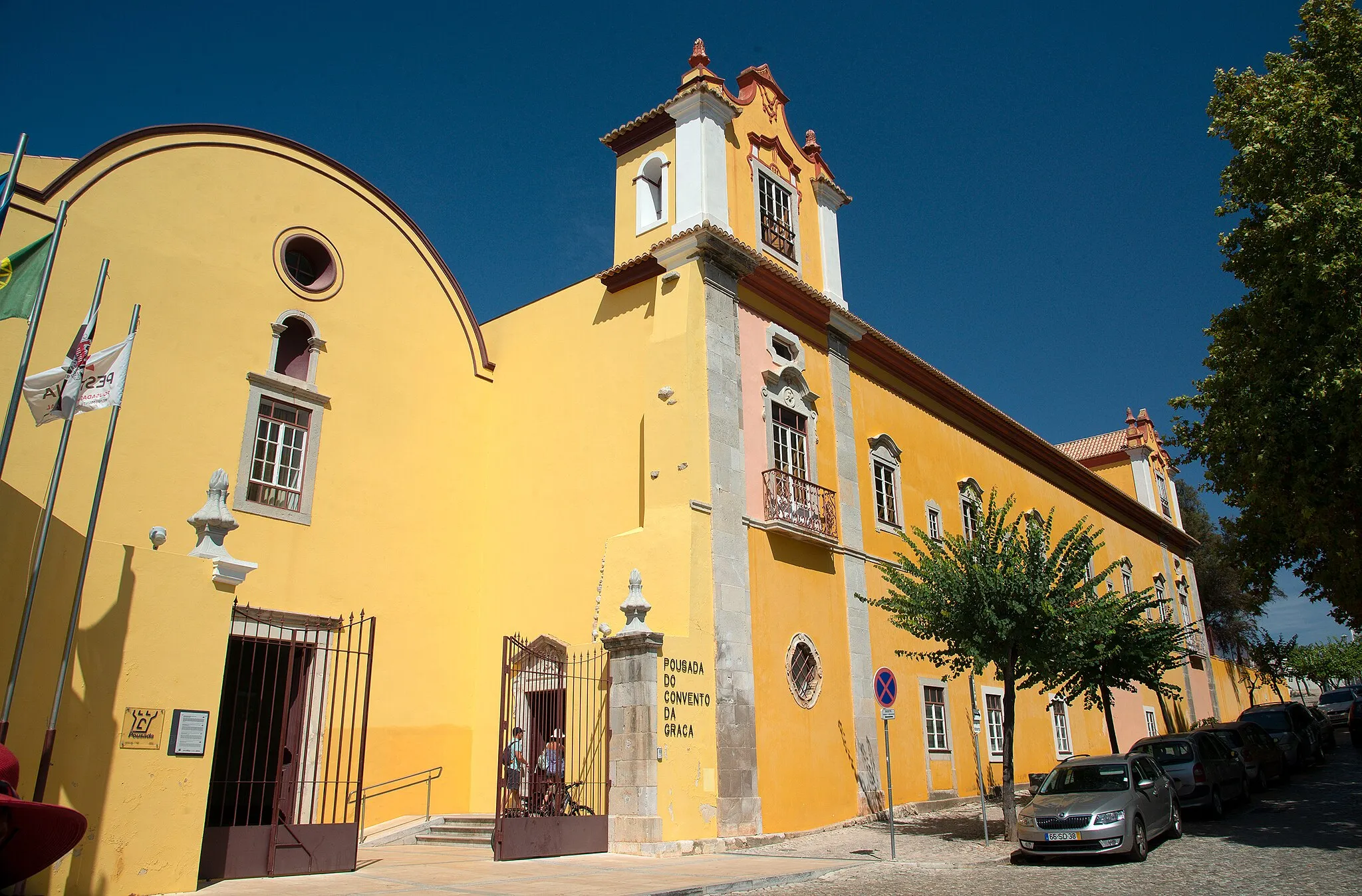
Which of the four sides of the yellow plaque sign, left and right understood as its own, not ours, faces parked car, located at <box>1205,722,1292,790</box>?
left

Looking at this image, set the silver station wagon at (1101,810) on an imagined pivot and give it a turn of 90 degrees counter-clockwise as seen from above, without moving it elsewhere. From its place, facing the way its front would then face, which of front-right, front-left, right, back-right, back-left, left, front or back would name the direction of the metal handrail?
back-right

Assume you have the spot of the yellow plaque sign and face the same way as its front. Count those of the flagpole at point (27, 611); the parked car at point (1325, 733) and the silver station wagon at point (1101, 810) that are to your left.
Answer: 2

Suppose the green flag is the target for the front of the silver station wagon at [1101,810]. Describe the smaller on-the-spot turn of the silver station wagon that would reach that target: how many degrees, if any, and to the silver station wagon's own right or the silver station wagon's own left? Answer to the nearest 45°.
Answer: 0° — it already faces it

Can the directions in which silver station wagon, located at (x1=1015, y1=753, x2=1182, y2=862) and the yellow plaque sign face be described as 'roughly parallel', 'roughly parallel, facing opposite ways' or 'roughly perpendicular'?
roughly perpendicular

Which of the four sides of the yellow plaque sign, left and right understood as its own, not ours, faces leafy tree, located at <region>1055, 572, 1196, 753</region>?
left

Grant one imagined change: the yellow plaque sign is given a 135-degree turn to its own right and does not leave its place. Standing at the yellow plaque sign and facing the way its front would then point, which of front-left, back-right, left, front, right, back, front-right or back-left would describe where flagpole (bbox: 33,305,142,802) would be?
left

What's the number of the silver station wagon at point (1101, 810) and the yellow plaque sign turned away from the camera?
0

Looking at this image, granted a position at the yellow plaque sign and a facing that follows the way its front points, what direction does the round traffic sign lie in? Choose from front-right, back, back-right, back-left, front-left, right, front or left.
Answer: left

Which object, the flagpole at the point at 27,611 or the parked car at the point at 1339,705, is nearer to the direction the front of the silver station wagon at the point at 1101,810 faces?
the flagpole

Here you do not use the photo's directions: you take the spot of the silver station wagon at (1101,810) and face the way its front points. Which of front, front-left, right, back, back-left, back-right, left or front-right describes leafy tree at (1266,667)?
back-right

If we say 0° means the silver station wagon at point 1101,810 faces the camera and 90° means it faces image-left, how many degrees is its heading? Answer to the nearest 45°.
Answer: approximately 45°
